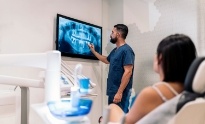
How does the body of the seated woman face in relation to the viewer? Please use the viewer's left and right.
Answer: facing away from the viewer and to the left of the viewer

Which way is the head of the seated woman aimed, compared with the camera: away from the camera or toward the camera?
away from the camera

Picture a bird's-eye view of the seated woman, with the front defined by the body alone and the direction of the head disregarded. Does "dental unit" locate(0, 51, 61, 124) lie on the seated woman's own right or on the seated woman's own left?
on the seated woman's own left

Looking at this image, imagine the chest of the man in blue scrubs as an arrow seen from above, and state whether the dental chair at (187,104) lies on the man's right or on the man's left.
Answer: on the man's left

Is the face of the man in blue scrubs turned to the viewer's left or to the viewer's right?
to the viewer's left

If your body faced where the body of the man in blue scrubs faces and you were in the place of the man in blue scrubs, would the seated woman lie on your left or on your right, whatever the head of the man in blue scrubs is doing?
on your left
